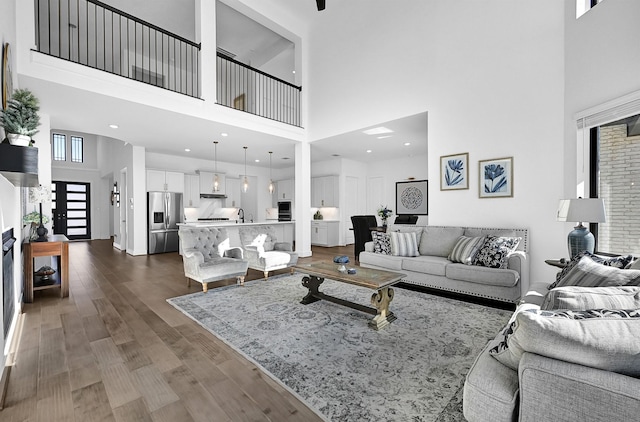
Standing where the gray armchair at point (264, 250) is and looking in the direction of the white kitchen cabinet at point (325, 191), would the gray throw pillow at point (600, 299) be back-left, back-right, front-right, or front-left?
back-right

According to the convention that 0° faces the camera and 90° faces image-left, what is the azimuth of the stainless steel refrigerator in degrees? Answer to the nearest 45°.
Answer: approximately 0°

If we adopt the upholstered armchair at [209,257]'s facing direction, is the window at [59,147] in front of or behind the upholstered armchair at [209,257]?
behind

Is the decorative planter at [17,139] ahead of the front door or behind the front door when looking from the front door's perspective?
ahead

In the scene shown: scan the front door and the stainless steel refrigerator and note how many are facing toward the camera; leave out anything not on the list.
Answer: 2

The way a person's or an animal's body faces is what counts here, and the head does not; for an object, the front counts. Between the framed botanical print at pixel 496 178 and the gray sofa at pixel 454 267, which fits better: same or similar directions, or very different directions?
same or similar directions

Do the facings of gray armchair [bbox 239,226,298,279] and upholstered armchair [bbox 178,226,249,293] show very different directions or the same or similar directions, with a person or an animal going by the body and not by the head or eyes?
same or similar directions

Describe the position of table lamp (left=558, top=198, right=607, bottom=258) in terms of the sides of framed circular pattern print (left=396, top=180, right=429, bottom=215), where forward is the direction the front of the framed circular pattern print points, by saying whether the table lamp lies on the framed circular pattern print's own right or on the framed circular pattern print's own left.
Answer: on the framed circular pattern print's own left

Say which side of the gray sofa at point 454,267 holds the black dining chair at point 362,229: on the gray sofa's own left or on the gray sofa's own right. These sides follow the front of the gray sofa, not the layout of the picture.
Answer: on the gray sofa's own right

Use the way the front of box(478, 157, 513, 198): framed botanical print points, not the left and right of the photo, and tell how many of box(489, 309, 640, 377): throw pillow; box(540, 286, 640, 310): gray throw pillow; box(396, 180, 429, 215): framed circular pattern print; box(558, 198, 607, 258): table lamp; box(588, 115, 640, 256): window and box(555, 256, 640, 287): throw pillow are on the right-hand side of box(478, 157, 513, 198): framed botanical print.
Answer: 1

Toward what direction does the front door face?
toward the camera

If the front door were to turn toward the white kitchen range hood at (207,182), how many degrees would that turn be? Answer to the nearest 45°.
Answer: approximately 45° to its left

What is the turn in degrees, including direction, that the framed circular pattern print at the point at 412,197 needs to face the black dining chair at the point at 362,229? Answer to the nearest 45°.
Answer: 0° — it already faces it

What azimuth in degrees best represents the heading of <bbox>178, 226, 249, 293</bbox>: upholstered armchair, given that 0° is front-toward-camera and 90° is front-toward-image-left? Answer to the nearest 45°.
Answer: approximately 315°

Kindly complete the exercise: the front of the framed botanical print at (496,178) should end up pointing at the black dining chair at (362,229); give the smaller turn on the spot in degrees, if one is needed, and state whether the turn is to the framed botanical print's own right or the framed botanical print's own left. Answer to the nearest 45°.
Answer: approximately 45° to the framed botanical print's own right

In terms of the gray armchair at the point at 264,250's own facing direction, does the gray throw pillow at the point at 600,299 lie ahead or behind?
ahead
